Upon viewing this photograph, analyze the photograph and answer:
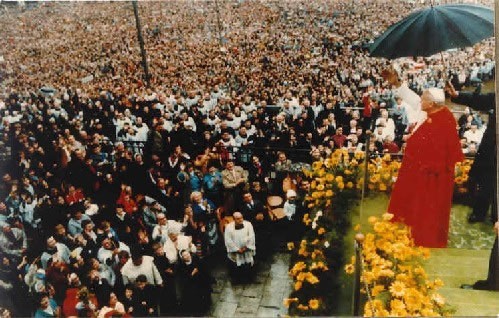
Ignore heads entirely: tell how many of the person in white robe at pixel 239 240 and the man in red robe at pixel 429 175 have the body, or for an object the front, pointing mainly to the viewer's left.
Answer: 1

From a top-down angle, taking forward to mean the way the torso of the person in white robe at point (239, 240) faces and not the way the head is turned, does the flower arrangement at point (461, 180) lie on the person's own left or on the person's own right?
on the person's own left

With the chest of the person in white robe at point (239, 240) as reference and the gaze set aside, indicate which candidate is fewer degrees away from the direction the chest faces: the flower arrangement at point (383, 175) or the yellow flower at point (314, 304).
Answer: the yellow flower

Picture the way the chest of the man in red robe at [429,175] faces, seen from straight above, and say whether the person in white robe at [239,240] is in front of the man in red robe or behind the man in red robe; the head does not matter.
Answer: in front

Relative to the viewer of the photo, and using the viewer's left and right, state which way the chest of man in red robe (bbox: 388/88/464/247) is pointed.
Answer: facing to the left of the viewer

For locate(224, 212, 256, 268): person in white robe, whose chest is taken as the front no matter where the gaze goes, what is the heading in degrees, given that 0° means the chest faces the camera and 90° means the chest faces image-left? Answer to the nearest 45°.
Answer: approximately 0°

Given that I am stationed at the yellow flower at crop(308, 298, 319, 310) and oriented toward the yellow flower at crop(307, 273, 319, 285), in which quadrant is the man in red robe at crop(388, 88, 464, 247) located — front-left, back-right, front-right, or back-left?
front-right

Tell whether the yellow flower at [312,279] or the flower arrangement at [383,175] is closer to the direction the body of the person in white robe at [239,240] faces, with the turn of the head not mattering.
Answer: the yellow flower

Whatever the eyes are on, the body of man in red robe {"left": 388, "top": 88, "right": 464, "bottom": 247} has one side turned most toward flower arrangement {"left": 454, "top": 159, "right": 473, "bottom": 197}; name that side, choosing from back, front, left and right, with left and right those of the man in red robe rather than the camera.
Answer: right

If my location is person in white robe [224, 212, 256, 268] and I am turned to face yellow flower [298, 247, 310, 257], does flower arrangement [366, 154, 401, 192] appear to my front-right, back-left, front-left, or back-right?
front-left
